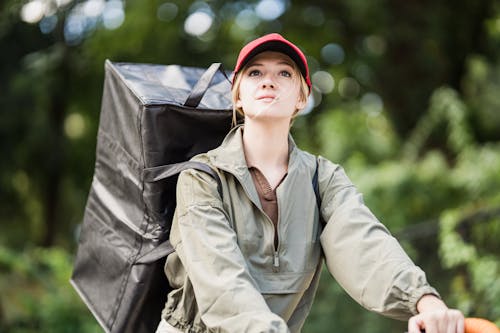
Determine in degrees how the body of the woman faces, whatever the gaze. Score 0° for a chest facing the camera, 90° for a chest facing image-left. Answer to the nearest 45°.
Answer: approximately 315°

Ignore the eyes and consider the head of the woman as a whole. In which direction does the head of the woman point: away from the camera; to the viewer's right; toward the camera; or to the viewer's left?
toward the camera
